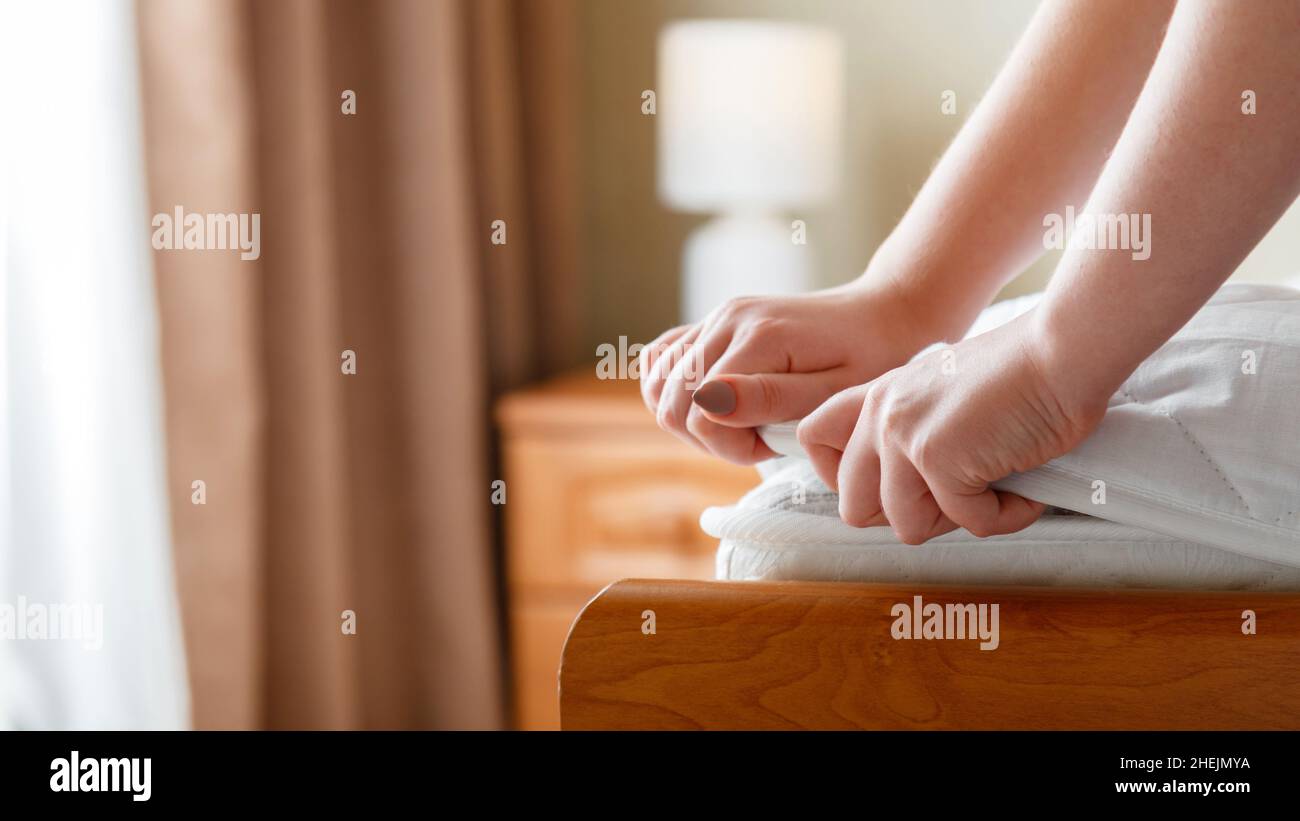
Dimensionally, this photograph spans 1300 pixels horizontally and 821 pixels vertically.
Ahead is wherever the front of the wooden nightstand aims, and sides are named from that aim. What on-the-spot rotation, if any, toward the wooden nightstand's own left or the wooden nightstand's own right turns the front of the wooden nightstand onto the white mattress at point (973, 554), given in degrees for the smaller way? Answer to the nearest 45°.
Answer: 0° — it already faces it

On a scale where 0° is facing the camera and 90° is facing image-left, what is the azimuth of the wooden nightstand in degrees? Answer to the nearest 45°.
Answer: approximately 0°
